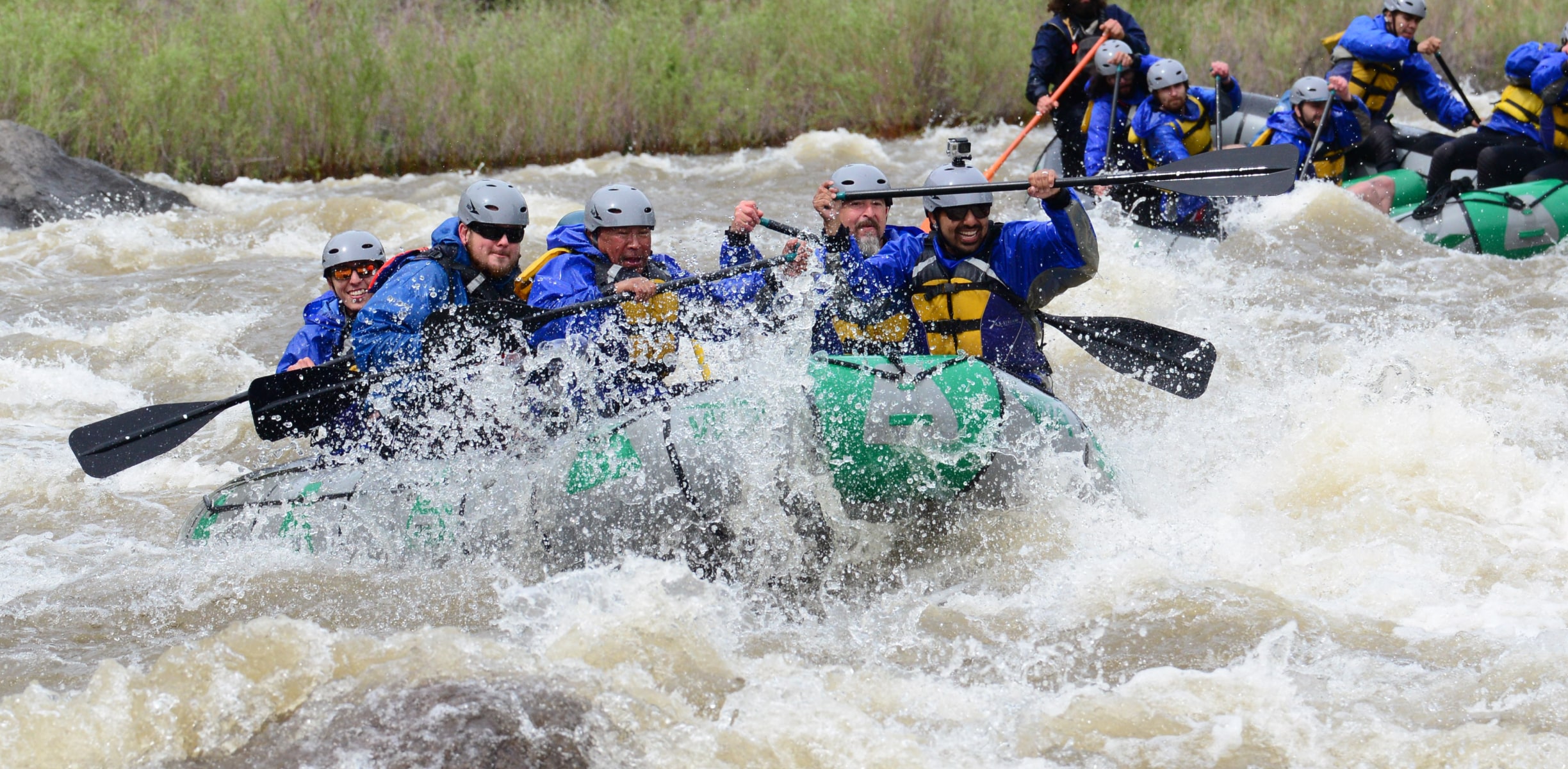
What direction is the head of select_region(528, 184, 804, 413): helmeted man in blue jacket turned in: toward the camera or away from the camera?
toward the camera

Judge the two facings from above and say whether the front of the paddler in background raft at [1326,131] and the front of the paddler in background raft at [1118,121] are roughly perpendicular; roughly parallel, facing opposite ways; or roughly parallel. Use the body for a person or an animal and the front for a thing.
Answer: roughly parallel

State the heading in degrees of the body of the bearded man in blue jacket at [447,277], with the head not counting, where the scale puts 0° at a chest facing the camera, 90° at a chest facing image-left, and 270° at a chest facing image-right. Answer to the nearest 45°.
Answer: approximately 315°

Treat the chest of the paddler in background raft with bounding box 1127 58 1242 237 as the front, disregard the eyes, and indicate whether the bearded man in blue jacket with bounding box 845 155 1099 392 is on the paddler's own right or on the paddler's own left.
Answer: on the paddler's own right

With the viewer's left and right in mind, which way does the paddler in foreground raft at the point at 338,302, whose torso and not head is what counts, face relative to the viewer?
facing the viewer and to the right of the viewer

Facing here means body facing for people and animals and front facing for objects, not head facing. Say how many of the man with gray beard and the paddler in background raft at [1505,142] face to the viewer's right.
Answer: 0

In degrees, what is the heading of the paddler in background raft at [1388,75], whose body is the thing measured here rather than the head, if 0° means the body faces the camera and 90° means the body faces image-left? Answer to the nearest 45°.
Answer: approximately 315°

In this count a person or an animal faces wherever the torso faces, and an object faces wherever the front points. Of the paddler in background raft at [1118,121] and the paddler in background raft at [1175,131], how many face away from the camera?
0

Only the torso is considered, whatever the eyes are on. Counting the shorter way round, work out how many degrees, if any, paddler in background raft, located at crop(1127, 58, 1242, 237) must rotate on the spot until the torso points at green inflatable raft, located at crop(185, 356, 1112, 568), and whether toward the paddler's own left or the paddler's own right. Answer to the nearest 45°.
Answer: approximately 45° to the paddler's own right

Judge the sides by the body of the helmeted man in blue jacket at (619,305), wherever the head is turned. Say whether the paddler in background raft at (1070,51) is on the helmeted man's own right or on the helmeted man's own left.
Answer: on the helmeted man's own left

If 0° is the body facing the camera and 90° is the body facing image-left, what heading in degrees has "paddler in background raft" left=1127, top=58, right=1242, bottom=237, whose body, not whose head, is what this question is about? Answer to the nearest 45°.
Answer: approximately 315°

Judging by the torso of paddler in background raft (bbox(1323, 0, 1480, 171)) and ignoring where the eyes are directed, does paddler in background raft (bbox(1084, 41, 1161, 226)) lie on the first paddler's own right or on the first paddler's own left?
on the first paddler's own right

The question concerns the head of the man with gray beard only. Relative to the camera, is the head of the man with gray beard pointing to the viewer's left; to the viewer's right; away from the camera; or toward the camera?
toward the camera

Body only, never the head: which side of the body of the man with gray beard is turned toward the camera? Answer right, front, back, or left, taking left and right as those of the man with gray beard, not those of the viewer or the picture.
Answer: front

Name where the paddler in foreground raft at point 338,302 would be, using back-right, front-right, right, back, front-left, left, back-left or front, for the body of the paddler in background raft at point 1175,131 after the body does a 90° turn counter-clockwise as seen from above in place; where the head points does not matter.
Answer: back
